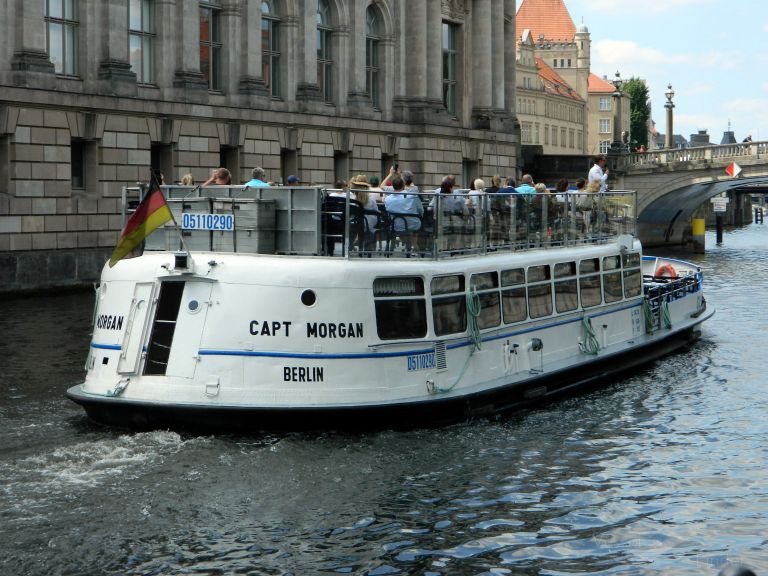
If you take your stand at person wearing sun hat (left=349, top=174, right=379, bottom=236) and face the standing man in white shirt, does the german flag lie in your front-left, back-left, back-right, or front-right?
back-left

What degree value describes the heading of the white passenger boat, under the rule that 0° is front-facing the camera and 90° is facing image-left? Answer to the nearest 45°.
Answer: approximately 225°
